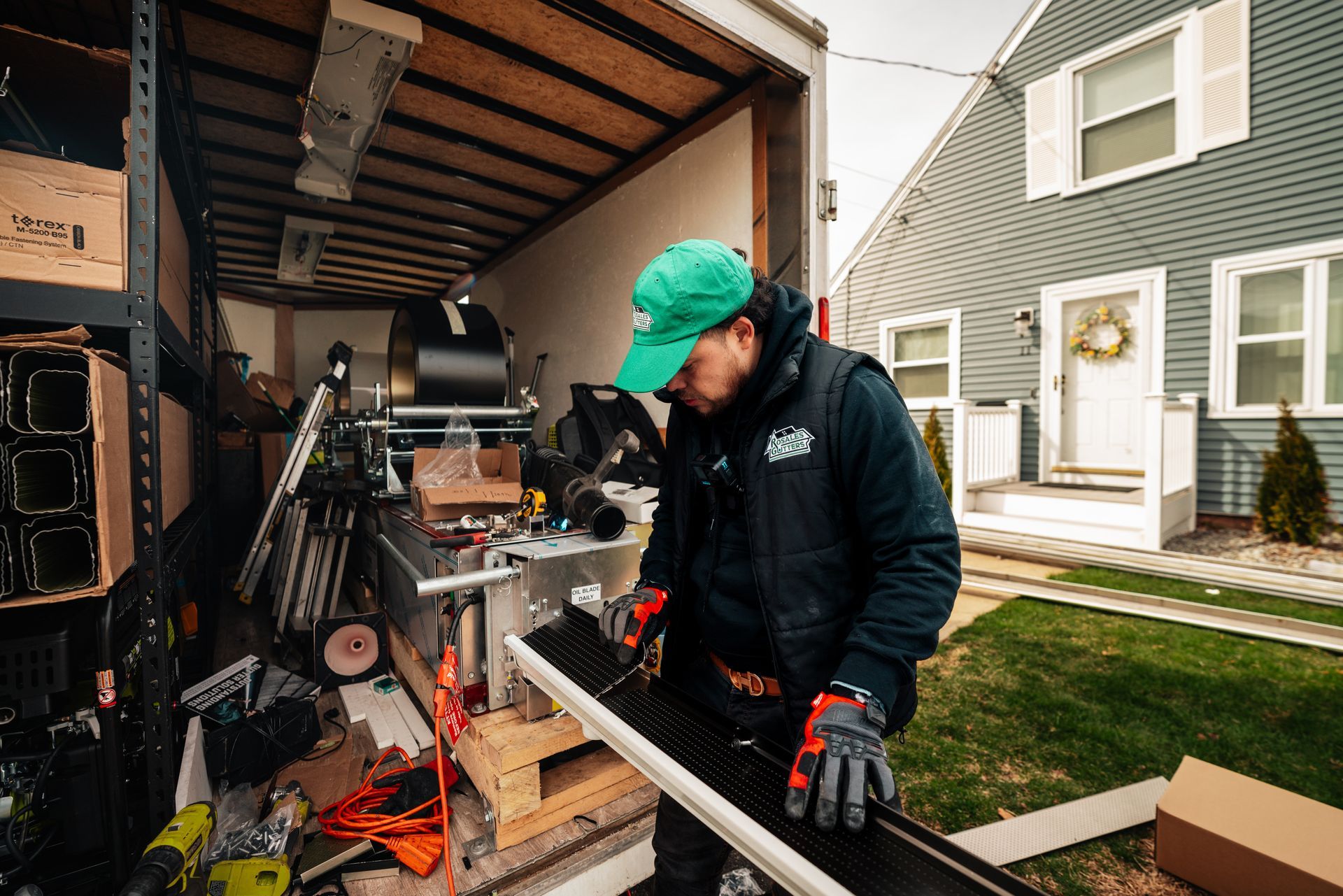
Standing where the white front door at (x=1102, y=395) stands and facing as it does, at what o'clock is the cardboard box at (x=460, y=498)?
The cardboard box is roughly at 11 o'clock from the white front door.

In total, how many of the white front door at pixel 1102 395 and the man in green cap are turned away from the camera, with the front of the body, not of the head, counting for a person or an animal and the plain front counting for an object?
0

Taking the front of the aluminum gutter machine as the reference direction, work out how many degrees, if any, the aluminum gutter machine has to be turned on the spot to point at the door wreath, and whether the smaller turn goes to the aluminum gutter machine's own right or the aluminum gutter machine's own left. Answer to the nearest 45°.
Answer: approximately 90° to the aluminum gutter machine's own left

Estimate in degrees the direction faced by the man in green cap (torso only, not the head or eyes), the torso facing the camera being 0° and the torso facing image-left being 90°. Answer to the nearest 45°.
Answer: approximately 45°

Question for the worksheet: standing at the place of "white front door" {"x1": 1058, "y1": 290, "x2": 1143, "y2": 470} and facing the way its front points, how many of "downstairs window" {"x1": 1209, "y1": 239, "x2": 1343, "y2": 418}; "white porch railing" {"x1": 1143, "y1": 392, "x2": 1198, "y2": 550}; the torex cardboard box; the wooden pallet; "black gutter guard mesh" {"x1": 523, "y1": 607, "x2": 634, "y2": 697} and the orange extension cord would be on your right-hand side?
0

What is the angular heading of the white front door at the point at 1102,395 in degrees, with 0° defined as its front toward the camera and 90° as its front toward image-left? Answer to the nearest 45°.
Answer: approximately 45°

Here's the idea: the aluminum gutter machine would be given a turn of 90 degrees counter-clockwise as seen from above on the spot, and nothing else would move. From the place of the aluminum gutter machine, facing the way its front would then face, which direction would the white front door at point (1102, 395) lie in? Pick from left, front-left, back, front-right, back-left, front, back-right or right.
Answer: front

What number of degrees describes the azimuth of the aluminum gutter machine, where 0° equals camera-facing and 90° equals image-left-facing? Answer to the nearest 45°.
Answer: approximately 315°

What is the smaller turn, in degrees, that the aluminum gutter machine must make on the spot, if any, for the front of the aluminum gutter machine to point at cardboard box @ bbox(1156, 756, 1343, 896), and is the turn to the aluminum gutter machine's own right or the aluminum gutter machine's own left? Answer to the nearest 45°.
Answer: approximately 45° to the aluminum gutter machine's own left

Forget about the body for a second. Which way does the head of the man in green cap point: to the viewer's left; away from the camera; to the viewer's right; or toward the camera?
to the viewer's left

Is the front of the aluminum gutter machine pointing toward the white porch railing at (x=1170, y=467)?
no

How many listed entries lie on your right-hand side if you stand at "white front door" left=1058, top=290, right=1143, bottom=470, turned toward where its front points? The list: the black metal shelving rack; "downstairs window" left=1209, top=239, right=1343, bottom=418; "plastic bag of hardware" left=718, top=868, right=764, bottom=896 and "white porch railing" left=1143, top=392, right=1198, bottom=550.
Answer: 0

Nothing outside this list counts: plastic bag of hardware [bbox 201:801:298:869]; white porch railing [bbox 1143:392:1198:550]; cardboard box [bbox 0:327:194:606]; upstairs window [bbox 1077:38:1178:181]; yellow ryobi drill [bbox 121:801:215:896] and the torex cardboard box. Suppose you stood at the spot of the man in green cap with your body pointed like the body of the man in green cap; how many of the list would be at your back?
2

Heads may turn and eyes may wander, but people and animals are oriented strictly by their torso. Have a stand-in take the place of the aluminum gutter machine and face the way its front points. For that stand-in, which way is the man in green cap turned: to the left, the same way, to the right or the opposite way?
to the right

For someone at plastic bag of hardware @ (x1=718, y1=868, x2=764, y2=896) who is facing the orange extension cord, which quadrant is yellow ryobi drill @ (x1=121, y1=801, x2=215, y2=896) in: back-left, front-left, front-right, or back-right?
front-left
